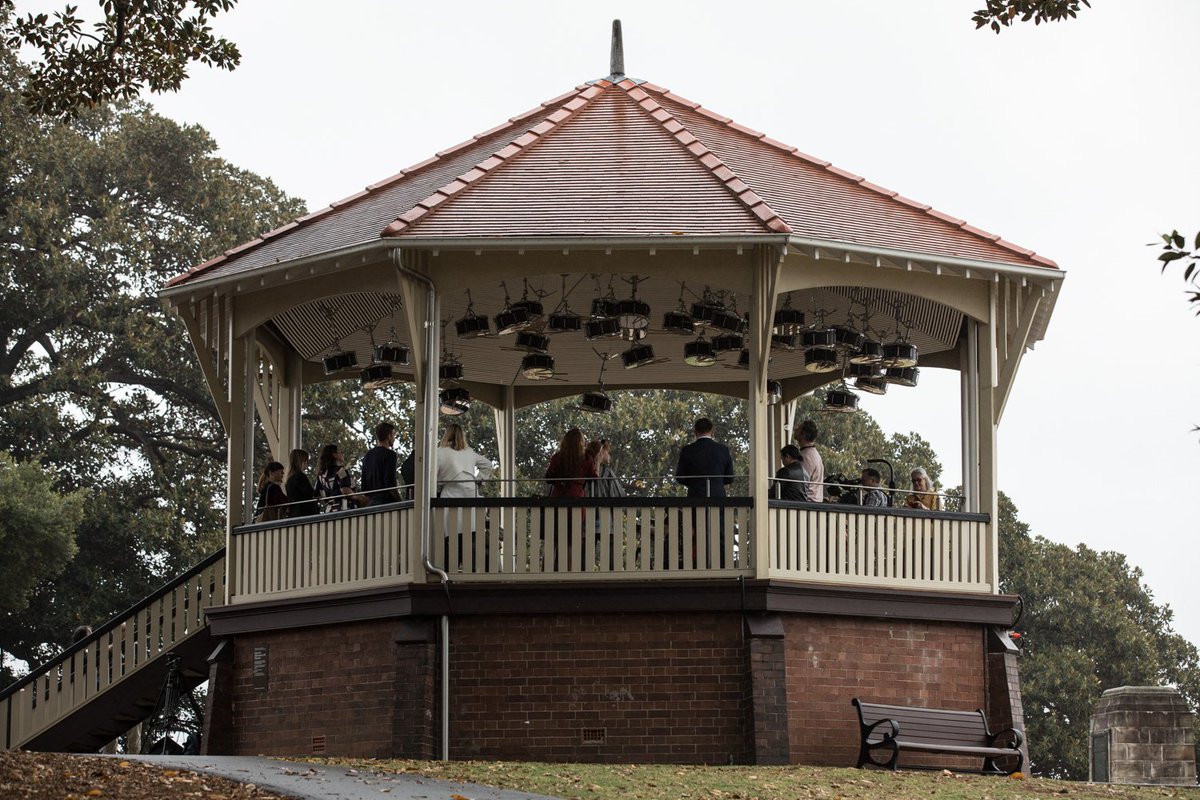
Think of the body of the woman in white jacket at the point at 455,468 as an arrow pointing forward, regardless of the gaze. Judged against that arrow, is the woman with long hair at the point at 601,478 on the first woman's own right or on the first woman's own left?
on the first woman's own right

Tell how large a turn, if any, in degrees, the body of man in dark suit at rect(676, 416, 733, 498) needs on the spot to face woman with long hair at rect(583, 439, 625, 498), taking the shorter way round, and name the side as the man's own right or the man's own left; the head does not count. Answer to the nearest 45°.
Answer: approximately 90° to the man's own left

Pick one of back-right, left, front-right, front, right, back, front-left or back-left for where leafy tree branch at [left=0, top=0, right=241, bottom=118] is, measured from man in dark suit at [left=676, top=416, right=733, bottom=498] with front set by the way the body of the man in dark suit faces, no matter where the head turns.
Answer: back-left

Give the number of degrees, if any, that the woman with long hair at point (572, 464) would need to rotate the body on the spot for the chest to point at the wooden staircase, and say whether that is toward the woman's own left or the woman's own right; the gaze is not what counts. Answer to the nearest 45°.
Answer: approximately 45° to the woman's own left

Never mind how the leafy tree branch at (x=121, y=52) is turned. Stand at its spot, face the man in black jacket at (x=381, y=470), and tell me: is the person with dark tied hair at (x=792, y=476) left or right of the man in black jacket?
right

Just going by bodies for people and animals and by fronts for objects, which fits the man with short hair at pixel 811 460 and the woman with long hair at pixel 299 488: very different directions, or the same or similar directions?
very different directions

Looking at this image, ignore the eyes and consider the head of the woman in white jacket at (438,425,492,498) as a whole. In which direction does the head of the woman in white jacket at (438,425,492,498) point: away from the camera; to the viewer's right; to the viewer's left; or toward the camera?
away from the camera

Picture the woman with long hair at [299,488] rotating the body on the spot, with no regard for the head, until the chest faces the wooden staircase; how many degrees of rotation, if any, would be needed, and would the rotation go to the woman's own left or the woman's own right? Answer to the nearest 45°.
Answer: approximately 135° to the woman's own left

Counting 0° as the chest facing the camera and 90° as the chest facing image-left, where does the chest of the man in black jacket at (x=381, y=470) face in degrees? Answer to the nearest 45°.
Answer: approximately 225°

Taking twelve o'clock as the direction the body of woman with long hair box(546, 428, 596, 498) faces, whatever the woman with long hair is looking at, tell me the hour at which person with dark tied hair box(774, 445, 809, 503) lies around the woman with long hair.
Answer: The person with dark tied hair is roughly at 3 o'clock from the woman with long hair.

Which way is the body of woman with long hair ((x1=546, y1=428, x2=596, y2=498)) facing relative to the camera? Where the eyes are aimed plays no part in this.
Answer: away from the camera

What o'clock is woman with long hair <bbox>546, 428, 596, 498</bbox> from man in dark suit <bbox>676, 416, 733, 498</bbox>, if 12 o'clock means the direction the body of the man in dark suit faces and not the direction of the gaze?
The woman with long hair is roughly at 9 o'clock from the man in dark suit.

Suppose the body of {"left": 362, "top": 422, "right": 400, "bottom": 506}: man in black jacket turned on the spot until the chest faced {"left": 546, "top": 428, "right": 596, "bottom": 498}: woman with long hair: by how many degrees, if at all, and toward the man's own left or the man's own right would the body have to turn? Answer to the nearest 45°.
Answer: approximately 45° to the man's own right

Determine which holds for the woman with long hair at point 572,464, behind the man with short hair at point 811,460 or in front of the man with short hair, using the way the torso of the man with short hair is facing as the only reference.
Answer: in front

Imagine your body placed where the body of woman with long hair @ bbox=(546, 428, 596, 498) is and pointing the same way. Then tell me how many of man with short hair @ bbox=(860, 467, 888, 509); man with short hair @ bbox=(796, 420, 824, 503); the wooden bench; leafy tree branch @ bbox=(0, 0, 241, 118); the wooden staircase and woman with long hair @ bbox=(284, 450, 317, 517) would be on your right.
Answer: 3

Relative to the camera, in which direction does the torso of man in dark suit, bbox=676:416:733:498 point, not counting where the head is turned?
away from the camera
